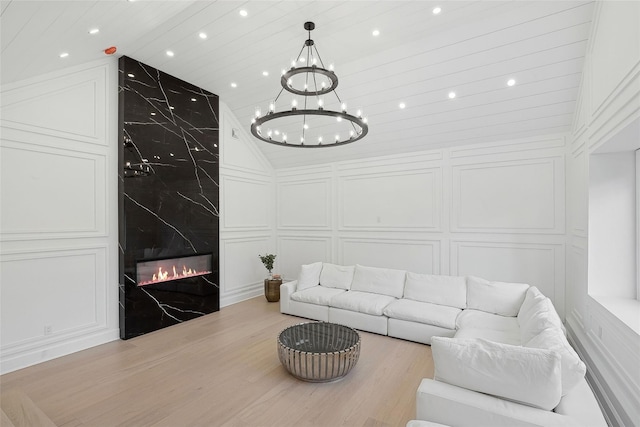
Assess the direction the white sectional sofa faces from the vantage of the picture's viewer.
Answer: facing the viewer and to the left of the viewer

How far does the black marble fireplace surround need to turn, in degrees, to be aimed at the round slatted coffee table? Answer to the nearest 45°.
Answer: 0° — it already faces it

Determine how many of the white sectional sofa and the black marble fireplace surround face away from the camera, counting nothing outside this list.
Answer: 0

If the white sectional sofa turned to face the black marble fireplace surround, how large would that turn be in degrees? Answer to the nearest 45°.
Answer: approximately 45° to its right
